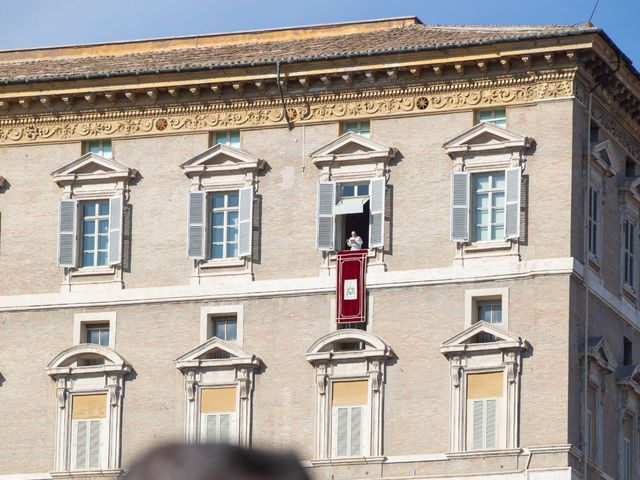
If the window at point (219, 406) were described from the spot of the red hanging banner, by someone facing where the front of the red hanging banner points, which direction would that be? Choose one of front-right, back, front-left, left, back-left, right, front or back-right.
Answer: right

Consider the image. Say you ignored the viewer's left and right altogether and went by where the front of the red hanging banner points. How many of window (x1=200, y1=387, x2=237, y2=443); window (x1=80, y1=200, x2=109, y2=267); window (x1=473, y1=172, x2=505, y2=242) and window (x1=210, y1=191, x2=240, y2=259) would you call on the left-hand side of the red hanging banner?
1

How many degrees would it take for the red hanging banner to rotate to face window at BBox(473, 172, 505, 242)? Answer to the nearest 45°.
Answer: approximately 90° to its left

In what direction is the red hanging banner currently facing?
toward the camera

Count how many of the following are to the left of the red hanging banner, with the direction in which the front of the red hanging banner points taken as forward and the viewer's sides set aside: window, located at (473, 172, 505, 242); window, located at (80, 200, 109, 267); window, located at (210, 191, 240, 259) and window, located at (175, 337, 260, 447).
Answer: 1

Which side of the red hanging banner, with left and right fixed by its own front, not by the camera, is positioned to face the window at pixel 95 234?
right

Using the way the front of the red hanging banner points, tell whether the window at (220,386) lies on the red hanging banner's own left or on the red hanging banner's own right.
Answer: on the red hanging banner's own right
